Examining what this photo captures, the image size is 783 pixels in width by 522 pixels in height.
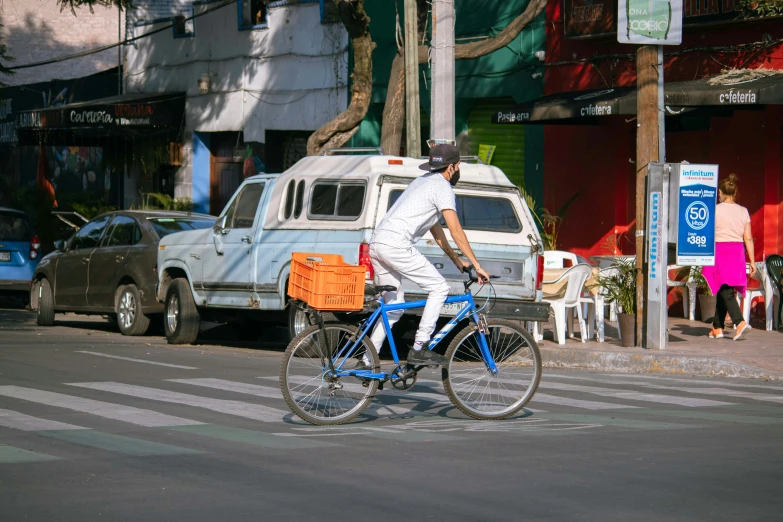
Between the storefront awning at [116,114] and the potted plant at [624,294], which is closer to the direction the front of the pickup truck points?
the storefront awning

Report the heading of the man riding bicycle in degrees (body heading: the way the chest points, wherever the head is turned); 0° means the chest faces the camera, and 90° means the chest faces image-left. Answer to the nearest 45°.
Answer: approximately 270°

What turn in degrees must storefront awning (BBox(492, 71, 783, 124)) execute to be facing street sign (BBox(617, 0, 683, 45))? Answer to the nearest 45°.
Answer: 0° — it already faces it

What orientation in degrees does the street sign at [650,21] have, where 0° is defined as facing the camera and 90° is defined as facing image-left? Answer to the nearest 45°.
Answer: approximately 0°

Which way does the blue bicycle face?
to the viewer's right

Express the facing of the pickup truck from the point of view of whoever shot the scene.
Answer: facing away from the viewer and to the left of the viewer

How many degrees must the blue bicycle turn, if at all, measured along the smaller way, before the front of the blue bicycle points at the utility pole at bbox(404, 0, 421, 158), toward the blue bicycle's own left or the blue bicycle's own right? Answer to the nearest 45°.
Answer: approximately 90° to the blue bicycle's own left

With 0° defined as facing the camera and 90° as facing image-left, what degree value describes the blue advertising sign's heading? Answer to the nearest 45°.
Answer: approximately 0°

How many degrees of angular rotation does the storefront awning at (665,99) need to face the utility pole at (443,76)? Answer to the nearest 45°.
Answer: approximately 45° to its right

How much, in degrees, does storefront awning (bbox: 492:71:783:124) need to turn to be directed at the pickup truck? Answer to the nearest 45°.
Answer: approximately 45° to its right

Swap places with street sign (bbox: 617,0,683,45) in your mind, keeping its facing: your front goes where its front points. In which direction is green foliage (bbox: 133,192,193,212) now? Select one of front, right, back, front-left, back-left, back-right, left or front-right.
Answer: back-right
